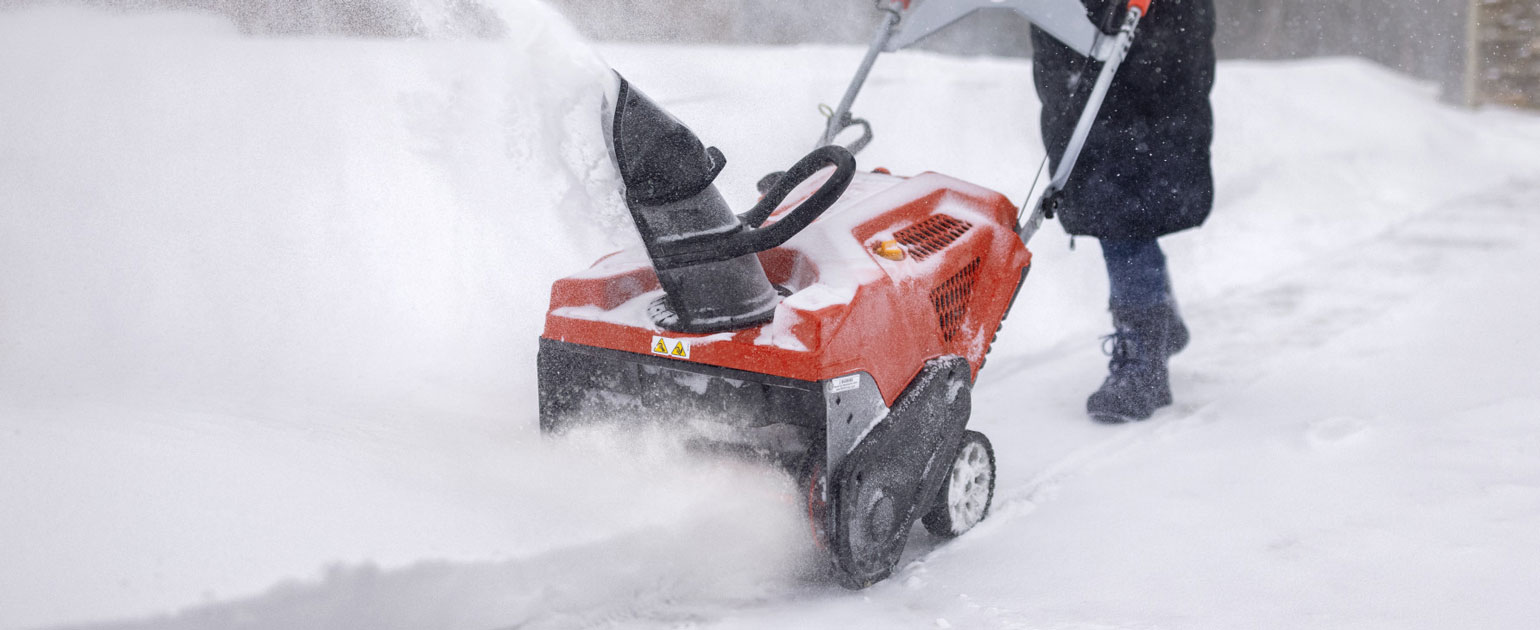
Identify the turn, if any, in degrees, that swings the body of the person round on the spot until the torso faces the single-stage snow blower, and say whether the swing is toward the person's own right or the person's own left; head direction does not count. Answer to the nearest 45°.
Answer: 0° — they already face it

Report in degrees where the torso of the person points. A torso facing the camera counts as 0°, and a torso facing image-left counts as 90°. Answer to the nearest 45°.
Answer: approximately 45°

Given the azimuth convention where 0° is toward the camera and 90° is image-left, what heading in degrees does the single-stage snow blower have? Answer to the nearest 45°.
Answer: approximately 45°

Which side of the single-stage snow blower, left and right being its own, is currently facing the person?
back
